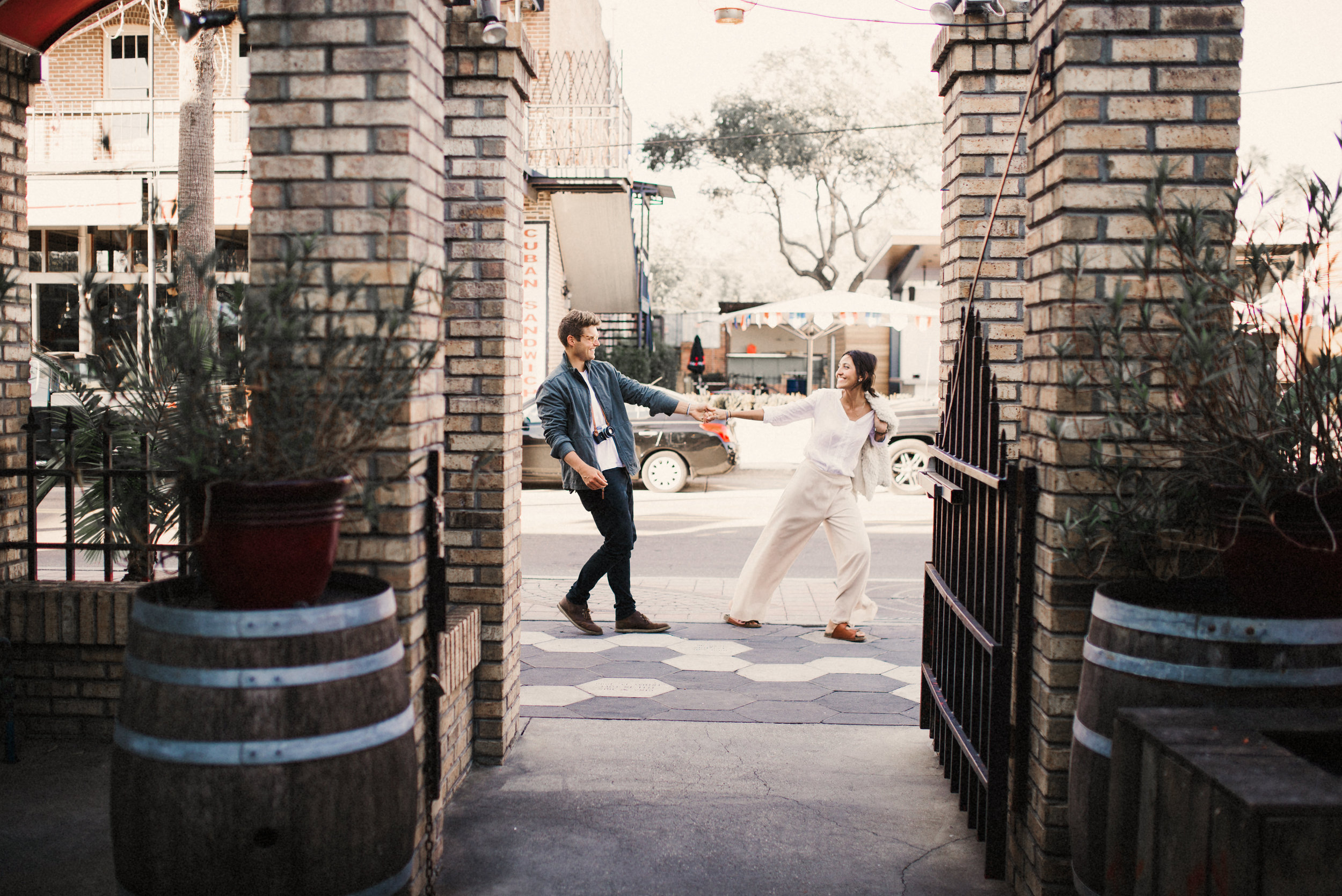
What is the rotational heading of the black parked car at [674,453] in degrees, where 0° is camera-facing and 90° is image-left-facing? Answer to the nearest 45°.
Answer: approximately 90°

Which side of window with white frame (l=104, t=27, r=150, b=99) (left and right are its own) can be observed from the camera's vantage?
front

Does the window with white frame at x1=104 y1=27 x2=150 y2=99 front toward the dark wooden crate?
yes

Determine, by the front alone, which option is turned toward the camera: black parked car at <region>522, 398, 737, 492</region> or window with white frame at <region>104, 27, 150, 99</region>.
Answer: the window with white frame

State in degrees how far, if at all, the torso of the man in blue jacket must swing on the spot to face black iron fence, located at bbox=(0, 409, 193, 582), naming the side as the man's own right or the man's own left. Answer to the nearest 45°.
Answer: approximately 90° to the man's own right

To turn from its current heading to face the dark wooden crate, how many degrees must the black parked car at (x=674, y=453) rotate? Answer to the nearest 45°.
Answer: approximately 90° to its left

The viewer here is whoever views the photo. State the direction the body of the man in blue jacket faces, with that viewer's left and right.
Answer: facing the viewer and to the right of the viewer

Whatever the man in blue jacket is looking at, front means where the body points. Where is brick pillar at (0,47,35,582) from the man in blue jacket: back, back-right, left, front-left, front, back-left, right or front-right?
right

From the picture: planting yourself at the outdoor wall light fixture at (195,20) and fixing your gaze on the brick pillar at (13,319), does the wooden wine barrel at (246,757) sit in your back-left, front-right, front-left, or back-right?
back-left

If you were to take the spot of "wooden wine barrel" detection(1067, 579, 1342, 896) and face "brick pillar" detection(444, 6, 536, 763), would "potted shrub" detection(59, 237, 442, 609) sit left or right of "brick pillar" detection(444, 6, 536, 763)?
left

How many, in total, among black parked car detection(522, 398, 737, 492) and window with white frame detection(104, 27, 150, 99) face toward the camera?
1

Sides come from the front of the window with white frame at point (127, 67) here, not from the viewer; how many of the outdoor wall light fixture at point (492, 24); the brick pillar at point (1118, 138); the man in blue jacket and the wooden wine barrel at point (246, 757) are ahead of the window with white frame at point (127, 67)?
4

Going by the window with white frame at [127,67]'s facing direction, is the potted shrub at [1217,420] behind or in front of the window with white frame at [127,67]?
in front

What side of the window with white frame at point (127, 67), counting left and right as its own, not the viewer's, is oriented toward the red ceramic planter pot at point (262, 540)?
front

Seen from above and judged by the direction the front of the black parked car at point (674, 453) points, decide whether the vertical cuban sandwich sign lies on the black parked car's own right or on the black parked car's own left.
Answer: on the black parked car's own right

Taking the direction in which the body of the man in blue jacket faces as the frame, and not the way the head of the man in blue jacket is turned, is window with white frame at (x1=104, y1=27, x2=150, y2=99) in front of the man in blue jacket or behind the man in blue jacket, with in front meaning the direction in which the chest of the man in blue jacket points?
behind

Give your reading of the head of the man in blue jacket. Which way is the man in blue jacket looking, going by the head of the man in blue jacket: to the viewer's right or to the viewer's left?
to the viewer's right

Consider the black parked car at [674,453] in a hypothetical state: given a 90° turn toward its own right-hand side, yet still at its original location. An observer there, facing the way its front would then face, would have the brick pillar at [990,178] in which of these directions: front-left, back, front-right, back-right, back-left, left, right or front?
back

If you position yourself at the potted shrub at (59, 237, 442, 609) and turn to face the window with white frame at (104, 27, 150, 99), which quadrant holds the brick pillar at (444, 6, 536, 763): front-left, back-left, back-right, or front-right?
front-right

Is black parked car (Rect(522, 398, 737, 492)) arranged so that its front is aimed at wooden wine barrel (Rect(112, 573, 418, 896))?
no

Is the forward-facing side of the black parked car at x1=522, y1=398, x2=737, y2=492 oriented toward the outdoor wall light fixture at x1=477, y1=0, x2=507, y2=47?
no
